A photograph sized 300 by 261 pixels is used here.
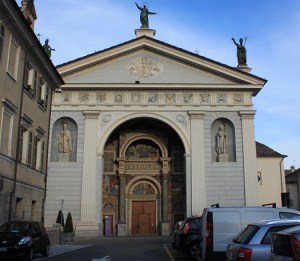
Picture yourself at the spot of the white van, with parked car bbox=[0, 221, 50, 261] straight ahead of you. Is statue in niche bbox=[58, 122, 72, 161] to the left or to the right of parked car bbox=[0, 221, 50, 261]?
right

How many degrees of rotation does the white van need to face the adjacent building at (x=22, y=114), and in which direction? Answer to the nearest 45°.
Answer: approximately 135° to its left

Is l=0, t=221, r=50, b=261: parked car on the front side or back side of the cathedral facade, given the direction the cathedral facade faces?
on the front side

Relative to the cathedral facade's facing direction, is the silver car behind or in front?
in front

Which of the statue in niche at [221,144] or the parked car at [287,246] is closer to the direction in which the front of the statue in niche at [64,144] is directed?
the parked car

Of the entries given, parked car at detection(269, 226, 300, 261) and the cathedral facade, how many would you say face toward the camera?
1

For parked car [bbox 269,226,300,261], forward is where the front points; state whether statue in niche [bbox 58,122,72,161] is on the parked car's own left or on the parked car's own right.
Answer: on the parked car's own left

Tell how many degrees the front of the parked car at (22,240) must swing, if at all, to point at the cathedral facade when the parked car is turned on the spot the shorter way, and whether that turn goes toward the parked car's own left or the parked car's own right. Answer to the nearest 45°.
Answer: approximately 180°
